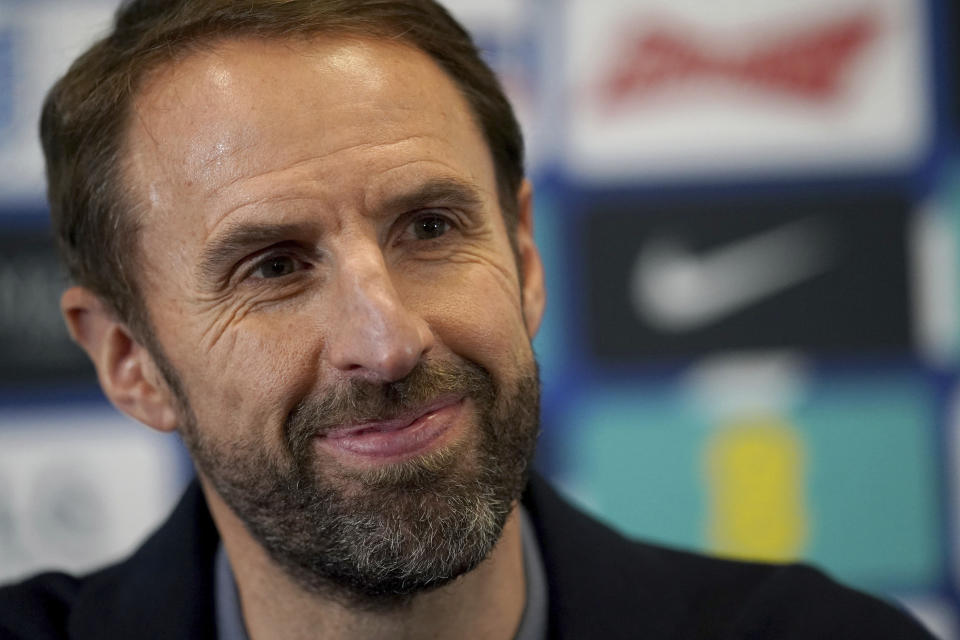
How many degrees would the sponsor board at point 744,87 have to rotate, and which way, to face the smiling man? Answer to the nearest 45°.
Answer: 0° — it already faces them

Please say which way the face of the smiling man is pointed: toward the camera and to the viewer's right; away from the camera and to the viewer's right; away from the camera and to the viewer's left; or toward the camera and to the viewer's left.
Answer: toward the camera and to the viewer's right

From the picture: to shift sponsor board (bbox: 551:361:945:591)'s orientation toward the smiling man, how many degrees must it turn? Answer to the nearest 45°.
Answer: approximately 45° to its right

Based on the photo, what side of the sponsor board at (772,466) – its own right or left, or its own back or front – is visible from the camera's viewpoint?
front

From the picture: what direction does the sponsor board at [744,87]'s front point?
toward the camera

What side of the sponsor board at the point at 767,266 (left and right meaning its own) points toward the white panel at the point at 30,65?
right

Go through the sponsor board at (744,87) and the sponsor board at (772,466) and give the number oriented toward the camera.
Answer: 2

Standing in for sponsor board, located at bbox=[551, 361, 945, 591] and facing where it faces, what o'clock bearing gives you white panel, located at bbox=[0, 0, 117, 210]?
The white panel is roughly at 3 o'clock from the sponsor board.

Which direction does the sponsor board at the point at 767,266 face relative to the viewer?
toward the camera

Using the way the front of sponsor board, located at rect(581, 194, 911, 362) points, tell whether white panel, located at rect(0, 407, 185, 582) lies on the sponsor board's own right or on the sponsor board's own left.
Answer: on the sponsor board's own right

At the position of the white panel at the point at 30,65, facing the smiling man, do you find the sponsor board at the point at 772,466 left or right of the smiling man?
left

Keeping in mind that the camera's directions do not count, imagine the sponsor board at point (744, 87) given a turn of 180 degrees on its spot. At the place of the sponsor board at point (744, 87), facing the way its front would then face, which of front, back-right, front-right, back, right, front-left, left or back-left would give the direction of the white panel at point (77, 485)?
back-left
